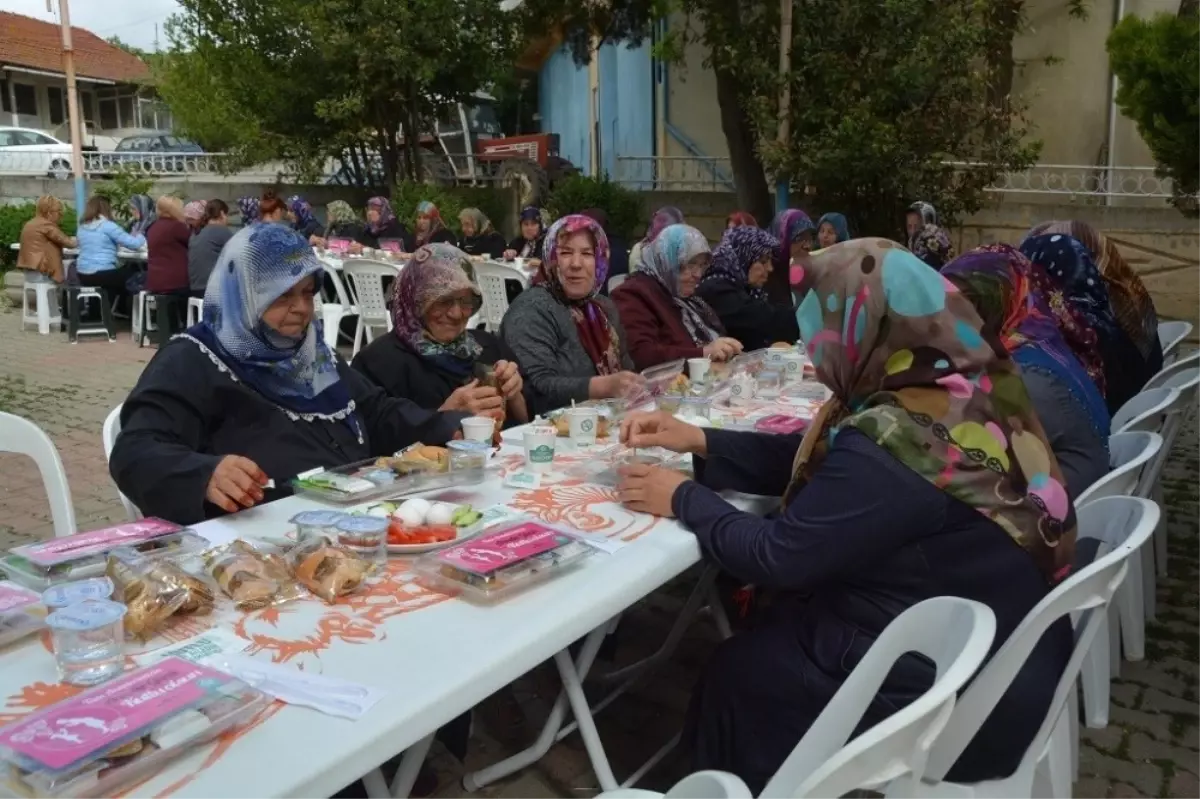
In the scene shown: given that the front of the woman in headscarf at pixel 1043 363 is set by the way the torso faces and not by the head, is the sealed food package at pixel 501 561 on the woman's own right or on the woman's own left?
on the woman's own left

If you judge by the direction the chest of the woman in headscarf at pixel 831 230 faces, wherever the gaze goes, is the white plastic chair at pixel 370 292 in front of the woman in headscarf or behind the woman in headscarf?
in front

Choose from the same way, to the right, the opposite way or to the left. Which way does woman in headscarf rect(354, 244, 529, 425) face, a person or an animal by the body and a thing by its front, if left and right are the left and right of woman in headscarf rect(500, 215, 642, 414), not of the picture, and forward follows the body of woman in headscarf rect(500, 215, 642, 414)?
the same way

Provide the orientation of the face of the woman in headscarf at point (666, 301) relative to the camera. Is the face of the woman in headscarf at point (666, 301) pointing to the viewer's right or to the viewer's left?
to the viewer's right

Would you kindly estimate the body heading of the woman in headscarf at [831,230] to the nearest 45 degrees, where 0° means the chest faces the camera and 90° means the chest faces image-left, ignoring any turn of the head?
approximately 45°

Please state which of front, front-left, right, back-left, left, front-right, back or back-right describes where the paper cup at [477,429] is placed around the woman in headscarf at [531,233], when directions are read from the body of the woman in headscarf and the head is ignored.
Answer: front

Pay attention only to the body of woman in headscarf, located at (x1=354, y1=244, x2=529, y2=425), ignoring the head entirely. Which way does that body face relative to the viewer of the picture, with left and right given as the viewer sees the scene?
facing the viewer and to the right of the viewer

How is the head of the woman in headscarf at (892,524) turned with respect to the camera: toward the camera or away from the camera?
away from the camera

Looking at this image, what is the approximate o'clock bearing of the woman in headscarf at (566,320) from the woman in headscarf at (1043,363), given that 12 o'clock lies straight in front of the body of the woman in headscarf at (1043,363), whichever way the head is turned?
the woman in headscarf at (566,320) is roughly at 11 o'clock from the woman in headscarf at (1043,363).

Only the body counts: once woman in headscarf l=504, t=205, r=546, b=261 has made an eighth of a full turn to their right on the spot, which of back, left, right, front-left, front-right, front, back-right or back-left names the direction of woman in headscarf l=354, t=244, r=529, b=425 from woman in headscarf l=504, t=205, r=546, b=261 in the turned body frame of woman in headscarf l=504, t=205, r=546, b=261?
front-left

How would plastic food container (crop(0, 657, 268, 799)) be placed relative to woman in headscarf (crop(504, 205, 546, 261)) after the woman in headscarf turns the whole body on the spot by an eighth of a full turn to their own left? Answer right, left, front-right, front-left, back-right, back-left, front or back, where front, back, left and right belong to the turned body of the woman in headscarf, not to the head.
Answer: front-right
